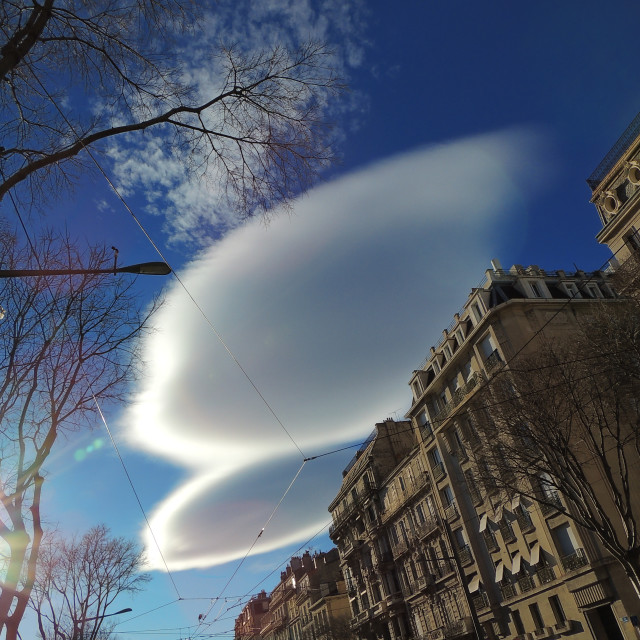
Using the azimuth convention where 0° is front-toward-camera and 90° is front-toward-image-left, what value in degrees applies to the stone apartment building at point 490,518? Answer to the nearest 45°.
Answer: approximately 45°
